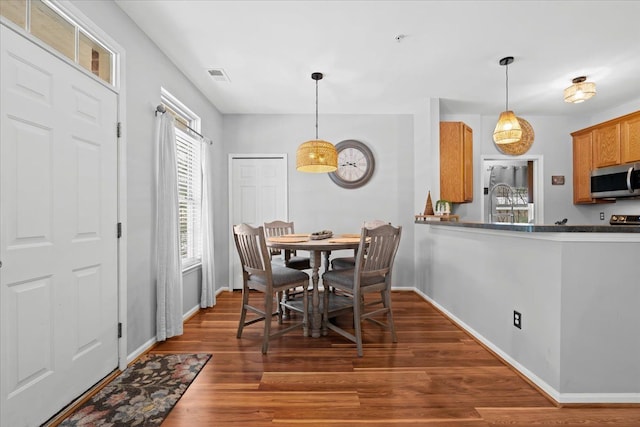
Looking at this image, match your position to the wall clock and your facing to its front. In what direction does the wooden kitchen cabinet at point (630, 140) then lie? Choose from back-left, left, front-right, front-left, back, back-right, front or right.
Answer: left

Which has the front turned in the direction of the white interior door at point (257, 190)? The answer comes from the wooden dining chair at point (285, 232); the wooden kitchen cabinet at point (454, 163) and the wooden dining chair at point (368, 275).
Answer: the wooden dining chair at point (368, 275)

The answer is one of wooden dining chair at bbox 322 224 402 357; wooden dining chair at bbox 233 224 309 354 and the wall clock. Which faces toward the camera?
the wall clock

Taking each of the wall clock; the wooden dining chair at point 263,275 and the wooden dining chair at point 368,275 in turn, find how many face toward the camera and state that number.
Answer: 1

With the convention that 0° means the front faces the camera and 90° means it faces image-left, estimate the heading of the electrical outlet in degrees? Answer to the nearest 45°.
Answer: approximately 45°

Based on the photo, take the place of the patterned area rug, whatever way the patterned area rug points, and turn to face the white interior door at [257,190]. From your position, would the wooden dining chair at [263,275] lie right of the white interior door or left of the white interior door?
right

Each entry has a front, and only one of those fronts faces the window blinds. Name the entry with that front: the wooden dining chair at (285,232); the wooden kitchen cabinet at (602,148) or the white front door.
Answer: the wooden kitchen cabinet

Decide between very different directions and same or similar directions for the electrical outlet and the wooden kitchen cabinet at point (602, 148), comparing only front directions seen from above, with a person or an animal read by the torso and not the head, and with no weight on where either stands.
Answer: same or similar directions

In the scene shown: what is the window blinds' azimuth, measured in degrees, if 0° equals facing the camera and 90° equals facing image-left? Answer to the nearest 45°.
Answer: approximately 315°

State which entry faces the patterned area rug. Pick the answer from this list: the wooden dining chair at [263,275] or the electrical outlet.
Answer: the electrical outlet

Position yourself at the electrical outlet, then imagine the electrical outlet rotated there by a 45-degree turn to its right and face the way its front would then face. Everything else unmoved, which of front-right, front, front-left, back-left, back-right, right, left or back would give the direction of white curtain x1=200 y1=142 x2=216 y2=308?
front

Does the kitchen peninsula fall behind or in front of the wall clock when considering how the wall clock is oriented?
in front

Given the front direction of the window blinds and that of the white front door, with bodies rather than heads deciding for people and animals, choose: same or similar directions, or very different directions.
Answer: same or similar directions

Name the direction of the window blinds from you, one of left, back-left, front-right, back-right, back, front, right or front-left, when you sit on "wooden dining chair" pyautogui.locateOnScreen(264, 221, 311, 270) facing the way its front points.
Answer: back-right

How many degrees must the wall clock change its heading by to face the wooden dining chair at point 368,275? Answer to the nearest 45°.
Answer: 0° — it already faces it

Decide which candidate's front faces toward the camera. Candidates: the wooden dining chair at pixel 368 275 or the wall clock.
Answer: the wall clock

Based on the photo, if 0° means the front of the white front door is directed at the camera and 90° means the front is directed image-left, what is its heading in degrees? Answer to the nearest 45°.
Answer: approximately 315°

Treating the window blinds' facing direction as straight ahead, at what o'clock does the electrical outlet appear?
The electrical outlet is roughly at 12 o'clock from the window blinds.

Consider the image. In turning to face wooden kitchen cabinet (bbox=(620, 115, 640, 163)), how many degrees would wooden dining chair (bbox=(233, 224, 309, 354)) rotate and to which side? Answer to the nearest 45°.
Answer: approximately 45° to its right

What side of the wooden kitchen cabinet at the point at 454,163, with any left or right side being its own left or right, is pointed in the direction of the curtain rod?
right

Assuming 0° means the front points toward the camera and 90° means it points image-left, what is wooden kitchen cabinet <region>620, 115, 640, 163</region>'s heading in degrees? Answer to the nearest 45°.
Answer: approximately 45°
